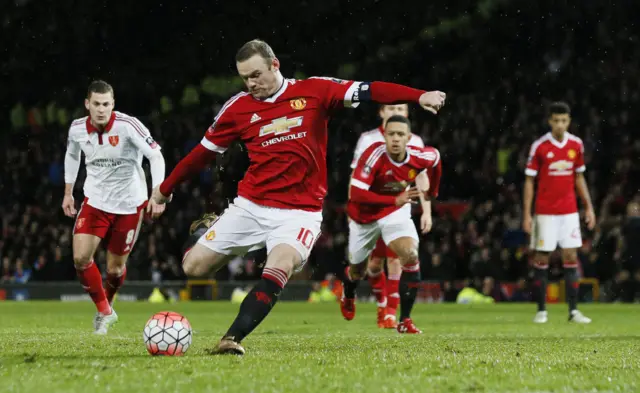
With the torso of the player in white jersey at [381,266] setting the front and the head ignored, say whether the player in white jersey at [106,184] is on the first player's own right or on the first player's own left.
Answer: on the first player's own right

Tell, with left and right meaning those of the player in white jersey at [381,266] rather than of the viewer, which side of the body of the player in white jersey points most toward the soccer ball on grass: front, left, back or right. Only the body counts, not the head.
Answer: front

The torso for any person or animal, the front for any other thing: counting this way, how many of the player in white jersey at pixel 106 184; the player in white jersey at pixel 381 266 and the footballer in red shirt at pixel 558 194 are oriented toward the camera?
3

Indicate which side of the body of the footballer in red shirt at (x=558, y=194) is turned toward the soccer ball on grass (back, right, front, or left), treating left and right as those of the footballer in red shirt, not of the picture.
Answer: front

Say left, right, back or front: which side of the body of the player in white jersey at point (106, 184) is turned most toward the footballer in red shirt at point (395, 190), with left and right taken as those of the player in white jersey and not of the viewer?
left

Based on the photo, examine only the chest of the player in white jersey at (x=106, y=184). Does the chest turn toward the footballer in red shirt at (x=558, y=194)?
no

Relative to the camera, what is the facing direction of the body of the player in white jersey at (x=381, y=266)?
toward the camera

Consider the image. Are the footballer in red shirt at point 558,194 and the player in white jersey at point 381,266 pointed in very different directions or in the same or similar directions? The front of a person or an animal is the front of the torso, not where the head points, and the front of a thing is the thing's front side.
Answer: same or similar directions

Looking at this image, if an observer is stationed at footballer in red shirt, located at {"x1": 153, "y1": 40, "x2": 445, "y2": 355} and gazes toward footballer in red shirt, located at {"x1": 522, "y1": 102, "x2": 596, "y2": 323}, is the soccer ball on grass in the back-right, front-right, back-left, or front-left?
back-left

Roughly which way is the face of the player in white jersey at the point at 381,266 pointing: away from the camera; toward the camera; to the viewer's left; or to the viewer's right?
toward the camera

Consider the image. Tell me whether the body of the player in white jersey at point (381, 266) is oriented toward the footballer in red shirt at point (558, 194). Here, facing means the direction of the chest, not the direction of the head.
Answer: no

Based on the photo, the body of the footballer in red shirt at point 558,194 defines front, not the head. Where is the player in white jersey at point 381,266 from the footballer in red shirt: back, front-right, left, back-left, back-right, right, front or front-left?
front-right

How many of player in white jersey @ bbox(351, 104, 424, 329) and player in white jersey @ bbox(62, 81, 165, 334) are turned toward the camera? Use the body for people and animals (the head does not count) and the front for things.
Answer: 2

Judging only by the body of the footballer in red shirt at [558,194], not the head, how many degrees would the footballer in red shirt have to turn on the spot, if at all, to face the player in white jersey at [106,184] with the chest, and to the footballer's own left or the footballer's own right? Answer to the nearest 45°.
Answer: approximately 45° to the footballer's own right

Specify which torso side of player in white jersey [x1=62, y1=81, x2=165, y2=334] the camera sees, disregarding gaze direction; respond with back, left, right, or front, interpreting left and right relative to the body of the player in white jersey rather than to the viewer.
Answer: front
